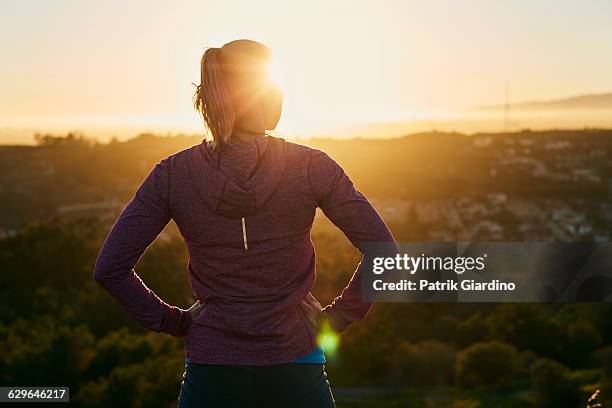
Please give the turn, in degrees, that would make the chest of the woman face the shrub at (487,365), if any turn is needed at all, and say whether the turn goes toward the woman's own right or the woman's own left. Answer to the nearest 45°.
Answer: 0° — they already face it

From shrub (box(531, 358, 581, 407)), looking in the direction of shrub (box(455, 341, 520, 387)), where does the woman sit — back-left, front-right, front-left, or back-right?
back-left

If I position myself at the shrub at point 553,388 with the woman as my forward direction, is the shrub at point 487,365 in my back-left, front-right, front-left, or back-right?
back-right

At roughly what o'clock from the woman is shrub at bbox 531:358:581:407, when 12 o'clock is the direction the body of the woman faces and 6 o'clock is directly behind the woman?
The shrub is roughly at 1 o'clock from the woman.

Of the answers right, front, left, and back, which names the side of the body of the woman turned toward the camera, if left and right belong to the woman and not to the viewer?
back
